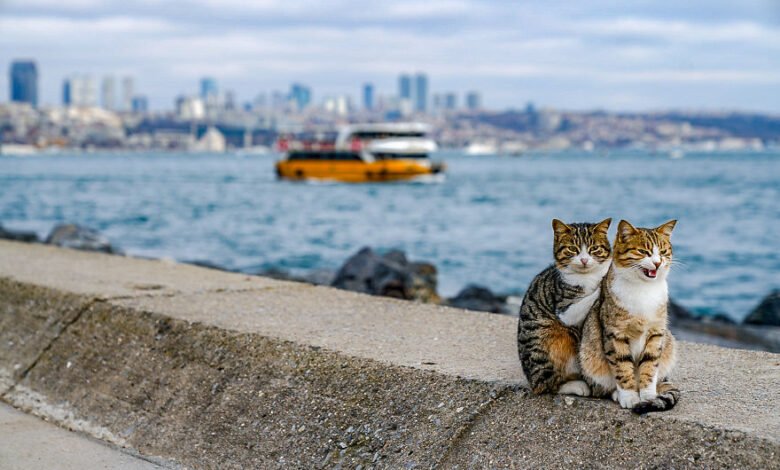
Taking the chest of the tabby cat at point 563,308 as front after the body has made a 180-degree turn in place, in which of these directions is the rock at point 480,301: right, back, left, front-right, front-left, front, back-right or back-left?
front-right

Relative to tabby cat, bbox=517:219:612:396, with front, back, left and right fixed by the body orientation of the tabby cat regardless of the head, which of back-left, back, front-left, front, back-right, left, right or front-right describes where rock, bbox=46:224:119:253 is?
back

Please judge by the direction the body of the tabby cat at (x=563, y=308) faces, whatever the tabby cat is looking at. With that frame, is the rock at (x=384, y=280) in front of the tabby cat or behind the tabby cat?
behind

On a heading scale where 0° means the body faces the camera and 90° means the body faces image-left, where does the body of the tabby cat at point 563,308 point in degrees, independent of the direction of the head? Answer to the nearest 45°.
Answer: approximately 315°
